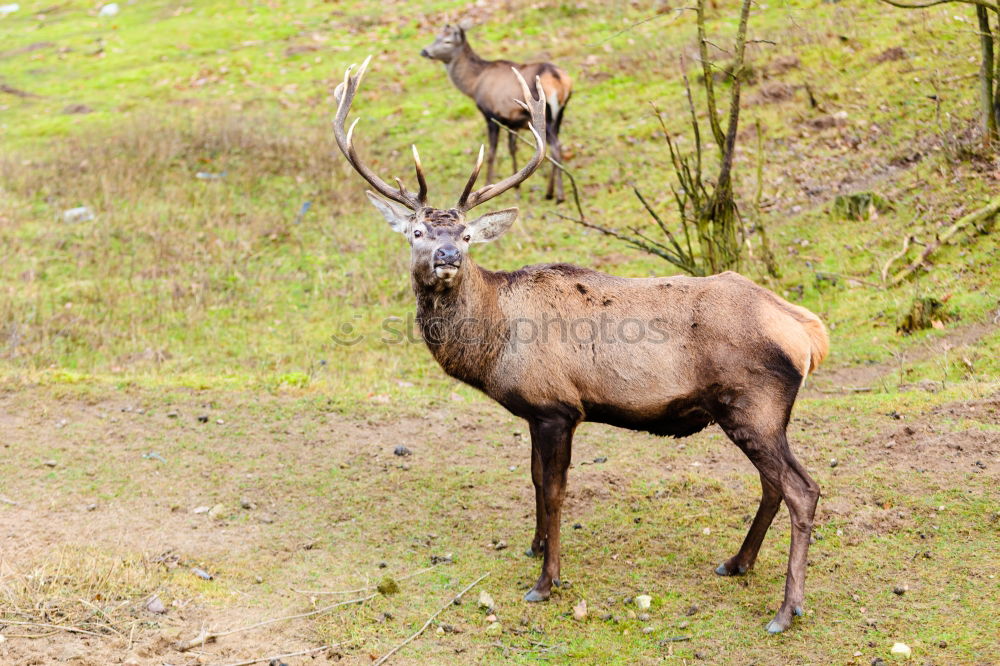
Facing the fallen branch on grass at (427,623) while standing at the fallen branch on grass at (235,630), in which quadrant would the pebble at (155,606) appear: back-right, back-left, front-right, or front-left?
back-left

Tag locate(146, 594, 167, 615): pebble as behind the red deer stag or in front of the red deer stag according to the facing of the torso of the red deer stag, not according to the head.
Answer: in front

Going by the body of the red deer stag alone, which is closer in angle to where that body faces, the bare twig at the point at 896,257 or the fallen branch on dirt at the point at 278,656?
the fallen branch on dirt

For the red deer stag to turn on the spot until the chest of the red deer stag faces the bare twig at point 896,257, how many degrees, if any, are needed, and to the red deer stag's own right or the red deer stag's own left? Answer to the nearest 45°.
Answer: approximately 135° to the red deer stag's own right

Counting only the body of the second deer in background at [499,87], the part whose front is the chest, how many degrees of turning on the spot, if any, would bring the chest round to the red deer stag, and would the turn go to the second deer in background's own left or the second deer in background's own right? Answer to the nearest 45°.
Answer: approximately 135° to the second deer in background's own left

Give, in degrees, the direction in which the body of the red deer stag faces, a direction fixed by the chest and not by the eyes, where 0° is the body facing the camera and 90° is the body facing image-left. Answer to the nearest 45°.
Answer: approximately 90°

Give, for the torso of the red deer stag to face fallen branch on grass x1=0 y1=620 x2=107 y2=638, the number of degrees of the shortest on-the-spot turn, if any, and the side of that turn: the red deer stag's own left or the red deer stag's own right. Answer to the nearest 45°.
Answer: approximately 45° to the red deer stag's own left

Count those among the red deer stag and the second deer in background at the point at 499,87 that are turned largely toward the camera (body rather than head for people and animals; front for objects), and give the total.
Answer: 0

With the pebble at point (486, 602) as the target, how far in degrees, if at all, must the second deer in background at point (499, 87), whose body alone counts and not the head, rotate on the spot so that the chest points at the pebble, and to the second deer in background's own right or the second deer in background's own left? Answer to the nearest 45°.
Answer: approximately 135° to the second deer in background's own left

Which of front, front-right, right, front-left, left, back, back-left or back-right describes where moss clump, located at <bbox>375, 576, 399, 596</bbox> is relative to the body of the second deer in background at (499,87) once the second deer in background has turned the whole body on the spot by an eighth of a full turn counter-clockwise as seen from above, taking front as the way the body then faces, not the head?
left

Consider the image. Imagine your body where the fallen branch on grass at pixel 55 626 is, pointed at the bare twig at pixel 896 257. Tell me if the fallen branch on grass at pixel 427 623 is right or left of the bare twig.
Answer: right

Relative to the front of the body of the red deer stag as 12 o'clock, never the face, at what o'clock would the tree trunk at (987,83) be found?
The tree trunk is roughly at 4 o'clock from the red deer stag.

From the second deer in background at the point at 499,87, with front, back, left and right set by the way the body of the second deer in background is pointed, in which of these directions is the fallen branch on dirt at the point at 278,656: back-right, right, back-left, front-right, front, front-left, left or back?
back-left

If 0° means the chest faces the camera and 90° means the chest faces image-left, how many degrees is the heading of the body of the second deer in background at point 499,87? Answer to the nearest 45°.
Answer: approximately 135°

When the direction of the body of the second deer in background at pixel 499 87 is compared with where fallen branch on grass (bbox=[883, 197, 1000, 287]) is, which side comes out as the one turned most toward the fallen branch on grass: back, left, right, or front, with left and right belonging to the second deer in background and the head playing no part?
back
